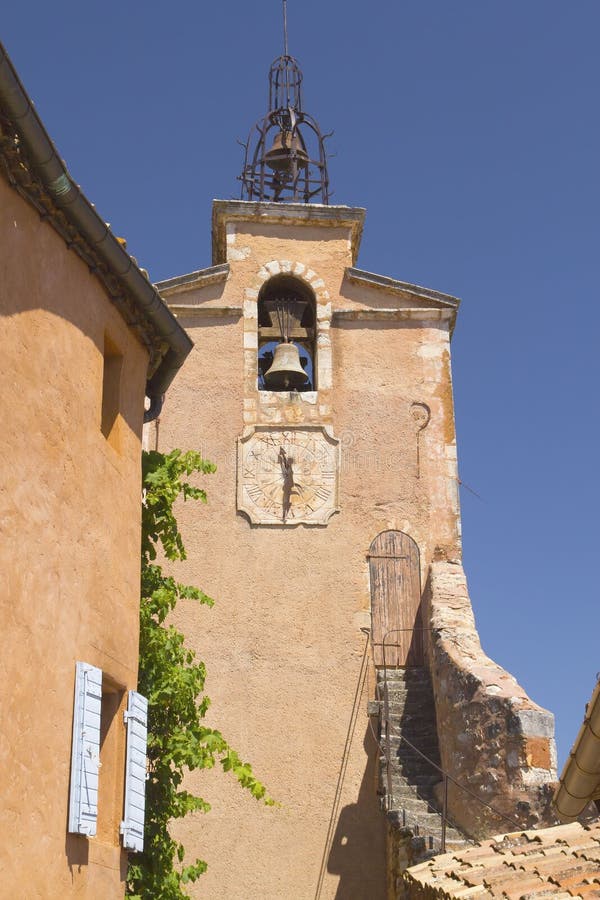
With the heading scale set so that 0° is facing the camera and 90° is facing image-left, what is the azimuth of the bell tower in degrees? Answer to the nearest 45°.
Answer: approximately 0°

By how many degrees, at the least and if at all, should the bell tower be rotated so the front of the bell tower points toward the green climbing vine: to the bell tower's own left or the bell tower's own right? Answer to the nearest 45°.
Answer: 0° — it already faces it
